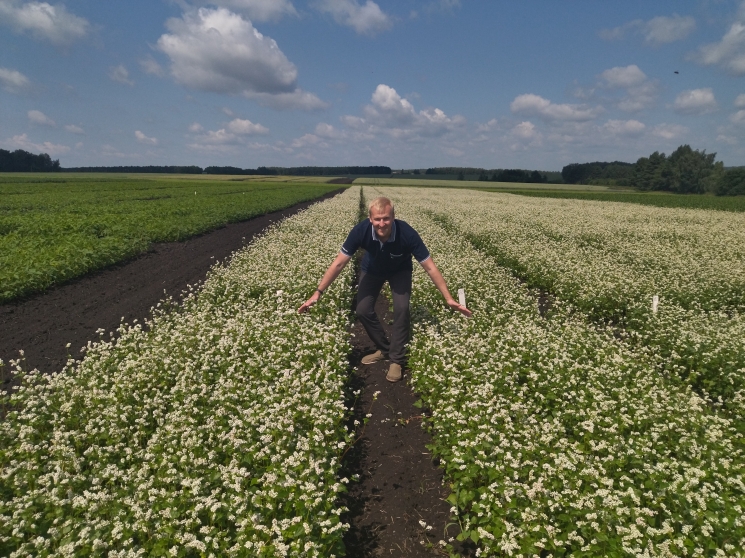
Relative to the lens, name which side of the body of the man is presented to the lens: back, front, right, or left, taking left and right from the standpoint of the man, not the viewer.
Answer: front
